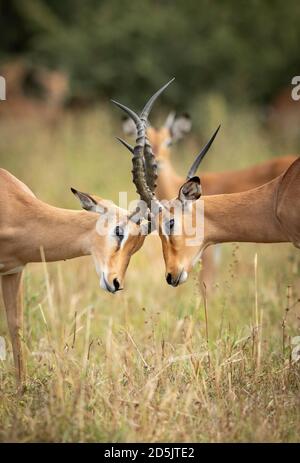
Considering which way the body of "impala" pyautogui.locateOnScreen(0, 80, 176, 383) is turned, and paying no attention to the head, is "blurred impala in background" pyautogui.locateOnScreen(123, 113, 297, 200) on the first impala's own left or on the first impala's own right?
on the first impala's own left

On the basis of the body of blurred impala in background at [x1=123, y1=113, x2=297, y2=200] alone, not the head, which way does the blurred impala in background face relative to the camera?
to the viewer's left

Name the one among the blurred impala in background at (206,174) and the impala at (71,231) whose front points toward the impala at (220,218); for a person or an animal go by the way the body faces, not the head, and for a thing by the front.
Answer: the impala at (71,231)

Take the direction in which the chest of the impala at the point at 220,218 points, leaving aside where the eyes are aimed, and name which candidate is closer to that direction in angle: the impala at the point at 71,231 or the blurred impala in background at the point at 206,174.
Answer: the impala at the point at 71,231

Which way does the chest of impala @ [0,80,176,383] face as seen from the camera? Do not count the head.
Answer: to the viewer's right

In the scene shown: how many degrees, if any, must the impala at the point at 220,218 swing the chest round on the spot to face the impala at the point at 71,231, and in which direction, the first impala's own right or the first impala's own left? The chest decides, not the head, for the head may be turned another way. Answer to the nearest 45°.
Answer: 0° — it already faces it

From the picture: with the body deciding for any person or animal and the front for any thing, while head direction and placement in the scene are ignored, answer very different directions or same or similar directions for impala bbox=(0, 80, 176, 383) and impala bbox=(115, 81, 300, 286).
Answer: very different directions

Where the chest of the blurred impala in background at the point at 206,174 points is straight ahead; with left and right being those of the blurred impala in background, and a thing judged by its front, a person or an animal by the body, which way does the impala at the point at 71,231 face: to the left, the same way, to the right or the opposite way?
the opposite way

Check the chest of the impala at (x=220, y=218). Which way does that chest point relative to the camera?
to the viewer's left

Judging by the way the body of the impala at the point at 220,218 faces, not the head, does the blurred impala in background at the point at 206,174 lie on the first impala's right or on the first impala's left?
on the first impala's right
